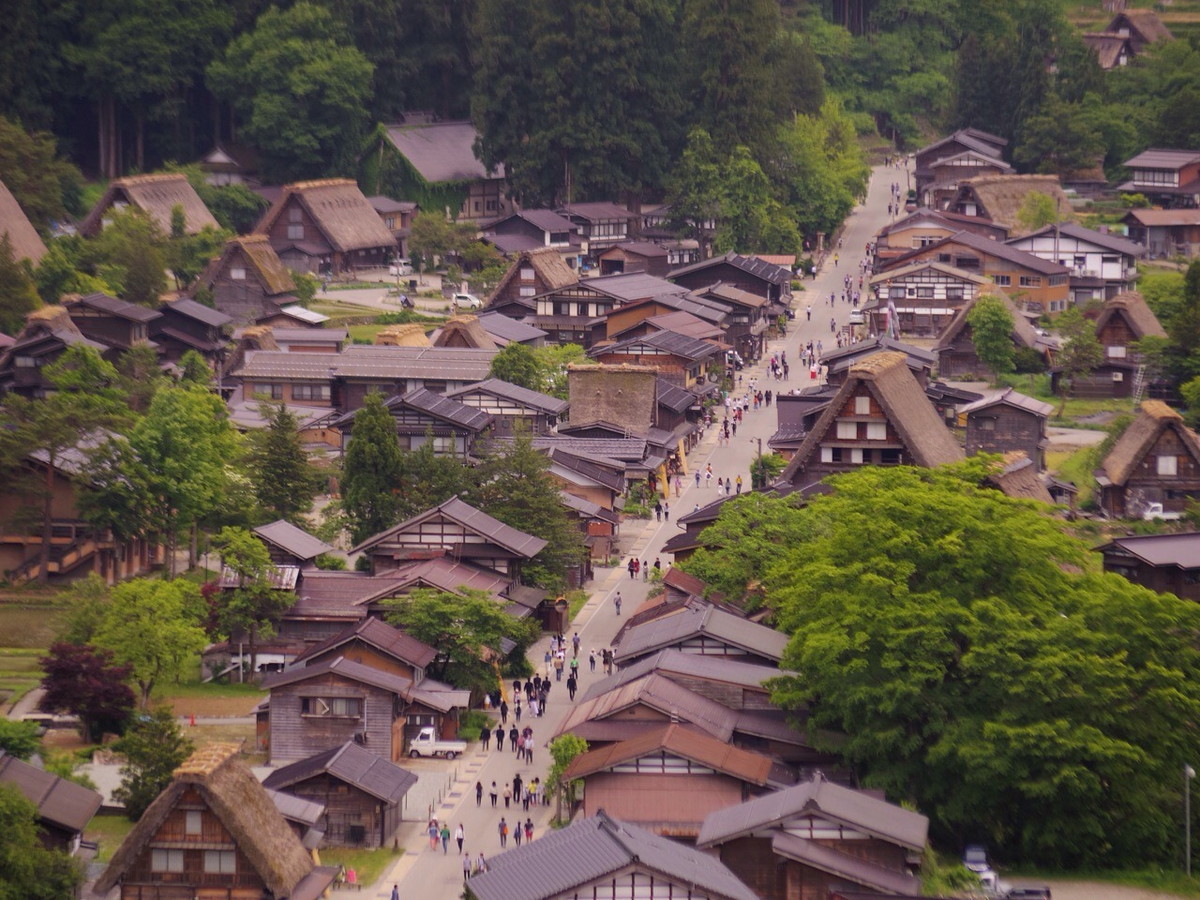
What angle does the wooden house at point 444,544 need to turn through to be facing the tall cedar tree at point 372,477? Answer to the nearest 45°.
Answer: approximately 135° to its right

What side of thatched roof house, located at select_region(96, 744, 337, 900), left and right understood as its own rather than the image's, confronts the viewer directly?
front

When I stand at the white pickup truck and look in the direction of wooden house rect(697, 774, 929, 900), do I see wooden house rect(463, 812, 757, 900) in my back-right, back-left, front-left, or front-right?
front-right

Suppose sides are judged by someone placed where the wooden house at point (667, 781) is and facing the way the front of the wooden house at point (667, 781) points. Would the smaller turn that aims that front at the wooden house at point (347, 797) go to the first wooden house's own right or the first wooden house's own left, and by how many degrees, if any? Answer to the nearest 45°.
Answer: approximately 90° to the first wooden house's own right

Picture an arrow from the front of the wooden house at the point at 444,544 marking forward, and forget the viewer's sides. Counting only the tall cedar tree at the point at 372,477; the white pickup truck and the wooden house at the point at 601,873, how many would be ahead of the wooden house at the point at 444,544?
2

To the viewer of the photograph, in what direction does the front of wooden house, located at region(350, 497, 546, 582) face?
facing the viewer

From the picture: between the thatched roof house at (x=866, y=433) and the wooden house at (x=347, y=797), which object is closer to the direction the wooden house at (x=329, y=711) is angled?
the wooden house

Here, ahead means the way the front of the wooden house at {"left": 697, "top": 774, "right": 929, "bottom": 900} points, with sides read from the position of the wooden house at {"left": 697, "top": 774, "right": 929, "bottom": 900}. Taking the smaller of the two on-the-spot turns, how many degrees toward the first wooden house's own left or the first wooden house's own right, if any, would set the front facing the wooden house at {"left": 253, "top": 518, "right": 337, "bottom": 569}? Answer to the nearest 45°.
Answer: approximately 135° to the first wooden house's own right

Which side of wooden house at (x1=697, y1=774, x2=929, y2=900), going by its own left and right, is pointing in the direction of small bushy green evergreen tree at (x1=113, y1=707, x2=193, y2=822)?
right

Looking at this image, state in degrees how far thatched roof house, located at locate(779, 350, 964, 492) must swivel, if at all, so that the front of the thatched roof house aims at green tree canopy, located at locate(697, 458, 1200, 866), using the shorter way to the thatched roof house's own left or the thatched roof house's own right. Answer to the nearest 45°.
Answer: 0° — it already faces it
